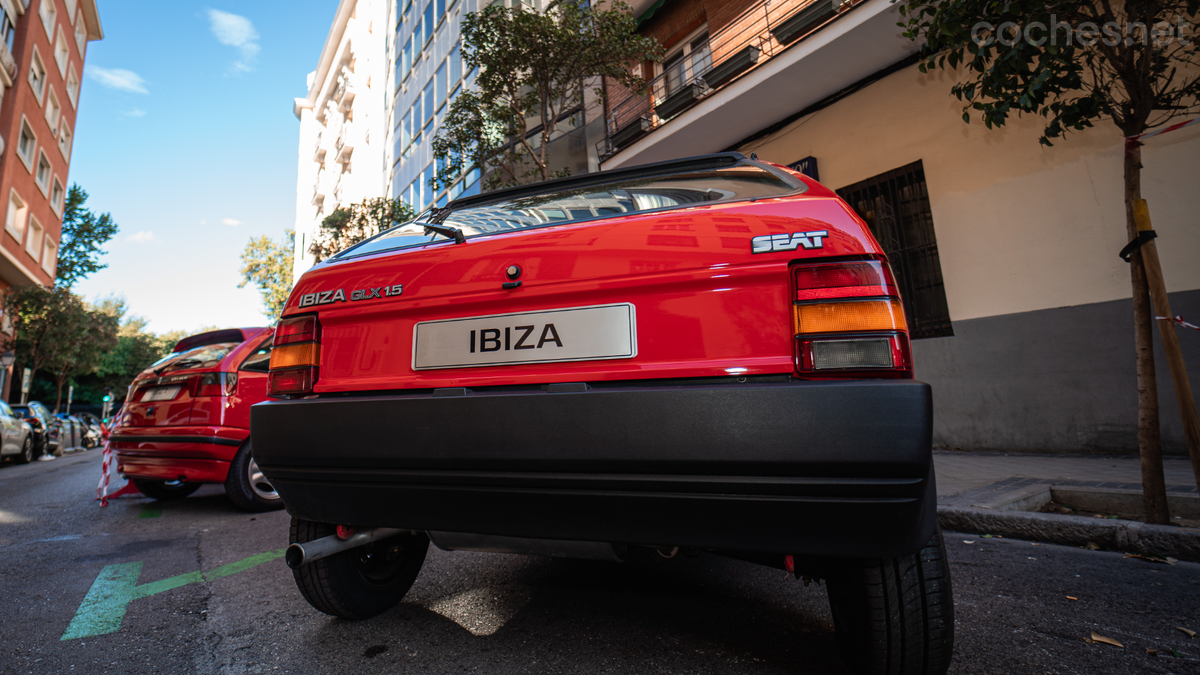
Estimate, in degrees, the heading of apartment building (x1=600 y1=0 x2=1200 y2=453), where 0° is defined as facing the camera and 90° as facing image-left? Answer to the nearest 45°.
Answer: approximately 45°

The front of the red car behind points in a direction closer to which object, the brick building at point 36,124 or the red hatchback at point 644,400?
the brick building

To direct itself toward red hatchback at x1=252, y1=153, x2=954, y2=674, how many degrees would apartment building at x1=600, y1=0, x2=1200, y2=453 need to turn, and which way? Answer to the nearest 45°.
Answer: approximately 45° to its left

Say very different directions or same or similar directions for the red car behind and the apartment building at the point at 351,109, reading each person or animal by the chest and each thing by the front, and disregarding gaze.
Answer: very different directions

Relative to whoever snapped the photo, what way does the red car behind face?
facing away from the viewer and to the right of the viewer

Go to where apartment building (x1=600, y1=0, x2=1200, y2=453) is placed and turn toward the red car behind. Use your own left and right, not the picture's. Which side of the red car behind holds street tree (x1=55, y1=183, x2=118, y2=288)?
right

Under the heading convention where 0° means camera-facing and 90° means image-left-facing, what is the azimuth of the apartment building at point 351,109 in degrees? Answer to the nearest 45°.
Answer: approximately 45°

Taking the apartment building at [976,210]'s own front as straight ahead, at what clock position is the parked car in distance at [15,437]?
The parked car in distance is roughly at 1 o'clock from the apartment building.

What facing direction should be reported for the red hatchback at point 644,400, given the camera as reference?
facing away from the viewer and to the right of the viewer
